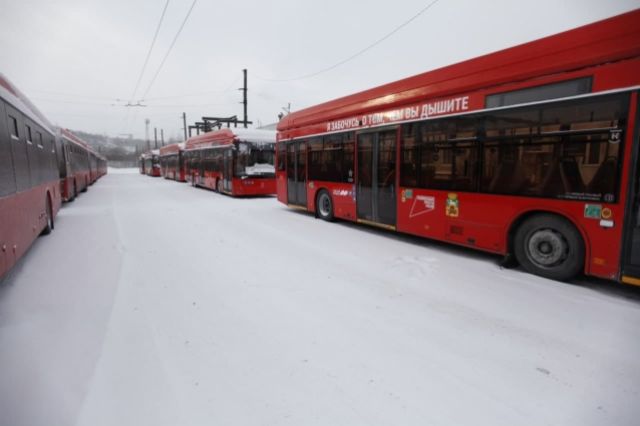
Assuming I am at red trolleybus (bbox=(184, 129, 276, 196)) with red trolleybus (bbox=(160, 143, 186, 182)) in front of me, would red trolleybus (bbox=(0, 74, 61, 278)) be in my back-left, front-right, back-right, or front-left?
back-left

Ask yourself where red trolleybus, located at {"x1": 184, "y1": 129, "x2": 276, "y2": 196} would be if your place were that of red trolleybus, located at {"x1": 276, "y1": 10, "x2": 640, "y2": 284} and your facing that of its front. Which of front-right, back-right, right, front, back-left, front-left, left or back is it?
back

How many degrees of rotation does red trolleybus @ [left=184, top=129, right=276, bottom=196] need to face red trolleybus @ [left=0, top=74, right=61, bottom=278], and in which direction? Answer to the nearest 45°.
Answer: approximately 45° to its right

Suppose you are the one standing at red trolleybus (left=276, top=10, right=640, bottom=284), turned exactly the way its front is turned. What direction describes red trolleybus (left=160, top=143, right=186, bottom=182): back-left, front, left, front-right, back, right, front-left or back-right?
back

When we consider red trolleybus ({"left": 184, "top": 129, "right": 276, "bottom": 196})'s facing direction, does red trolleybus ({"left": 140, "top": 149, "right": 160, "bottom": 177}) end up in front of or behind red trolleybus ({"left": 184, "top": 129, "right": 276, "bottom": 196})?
behind

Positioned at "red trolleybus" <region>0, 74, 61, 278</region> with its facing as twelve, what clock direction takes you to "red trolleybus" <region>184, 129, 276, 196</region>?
"red trolleybus" <region>184, 129, 276, 196</region> is roughly at 6 o'clock from "red trolleybus" <region>0, 74, 61, 278</region>.

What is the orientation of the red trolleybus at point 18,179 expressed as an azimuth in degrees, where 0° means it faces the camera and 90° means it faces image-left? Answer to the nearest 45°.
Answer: approximately 45°

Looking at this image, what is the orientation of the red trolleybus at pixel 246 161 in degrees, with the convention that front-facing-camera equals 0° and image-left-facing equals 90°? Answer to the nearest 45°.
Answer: approximately 315°
